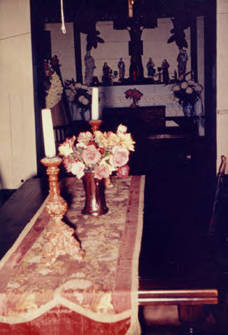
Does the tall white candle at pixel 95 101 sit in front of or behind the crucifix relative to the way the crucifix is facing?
in front

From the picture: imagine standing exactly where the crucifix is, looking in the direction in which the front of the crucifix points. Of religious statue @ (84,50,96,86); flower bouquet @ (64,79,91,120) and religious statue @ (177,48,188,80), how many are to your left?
1

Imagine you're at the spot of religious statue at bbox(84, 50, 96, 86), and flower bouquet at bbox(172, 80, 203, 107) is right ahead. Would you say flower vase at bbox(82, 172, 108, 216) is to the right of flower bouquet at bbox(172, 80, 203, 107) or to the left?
right

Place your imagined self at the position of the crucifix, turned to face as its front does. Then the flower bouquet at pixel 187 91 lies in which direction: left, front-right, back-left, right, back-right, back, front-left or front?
front-left

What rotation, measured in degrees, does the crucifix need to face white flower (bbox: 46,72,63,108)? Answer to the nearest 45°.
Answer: approximately 45° to its right

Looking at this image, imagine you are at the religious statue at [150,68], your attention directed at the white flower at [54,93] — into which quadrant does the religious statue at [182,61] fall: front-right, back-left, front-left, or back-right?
back-left

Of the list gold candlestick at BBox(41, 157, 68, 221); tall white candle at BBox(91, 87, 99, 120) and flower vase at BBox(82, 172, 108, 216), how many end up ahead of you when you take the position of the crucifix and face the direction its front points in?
3

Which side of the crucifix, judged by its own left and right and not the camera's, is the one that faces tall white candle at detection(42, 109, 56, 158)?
front

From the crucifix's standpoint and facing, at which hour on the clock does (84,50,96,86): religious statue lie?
The religious statue is roughly at 3 o'clock from the crucifix.

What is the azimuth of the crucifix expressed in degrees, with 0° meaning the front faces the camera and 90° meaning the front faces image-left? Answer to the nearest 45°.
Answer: approximately 0°
